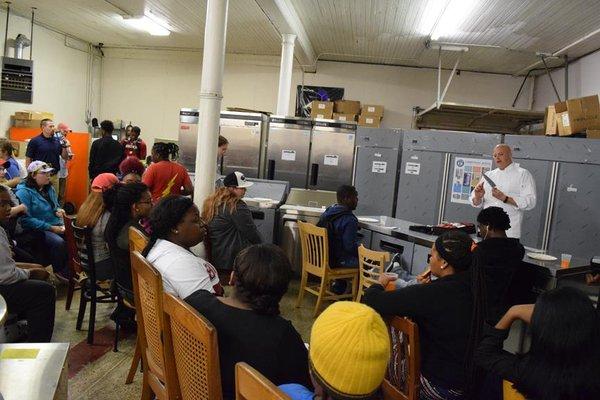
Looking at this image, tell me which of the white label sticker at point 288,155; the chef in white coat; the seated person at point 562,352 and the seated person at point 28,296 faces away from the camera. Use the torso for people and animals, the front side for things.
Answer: the seated person at point 562,352

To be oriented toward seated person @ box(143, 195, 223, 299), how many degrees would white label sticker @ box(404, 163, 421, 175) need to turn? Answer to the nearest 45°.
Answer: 0° — it already faces them

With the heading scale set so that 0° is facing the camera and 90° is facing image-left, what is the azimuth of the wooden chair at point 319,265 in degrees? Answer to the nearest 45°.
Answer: approximately 225°

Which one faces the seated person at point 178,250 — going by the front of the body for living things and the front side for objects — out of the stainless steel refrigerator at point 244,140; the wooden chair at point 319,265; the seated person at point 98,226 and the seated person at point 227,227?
the stainless steel refrigerator

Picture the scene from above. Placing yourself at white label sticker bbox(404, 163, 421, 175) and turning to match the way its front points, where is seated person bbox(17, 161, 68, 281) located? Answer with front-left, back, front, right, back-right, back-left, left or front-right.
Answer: front-right

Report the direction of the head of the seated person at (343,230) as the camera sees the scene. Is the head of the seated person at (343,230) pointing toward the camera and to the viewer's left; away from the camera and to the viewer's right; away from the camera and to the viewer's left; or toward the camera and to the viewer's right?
away from the camera and to the viewer's right

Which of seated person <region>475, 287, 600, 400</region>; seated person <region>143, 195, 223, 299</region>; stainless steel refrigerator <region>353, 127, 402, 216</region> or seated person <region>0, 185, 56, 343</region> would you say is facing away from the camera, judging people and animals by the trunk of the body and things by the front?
seated person <region>475, 287, 600, 400</region>

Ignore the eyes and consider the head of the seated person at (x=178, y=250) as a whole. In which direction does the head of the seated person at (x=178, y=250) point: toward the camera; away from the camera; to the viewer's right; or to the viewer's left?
to the viewer's right

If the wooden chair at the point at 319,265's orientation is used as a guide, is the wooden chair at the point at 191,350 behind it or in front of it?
behind

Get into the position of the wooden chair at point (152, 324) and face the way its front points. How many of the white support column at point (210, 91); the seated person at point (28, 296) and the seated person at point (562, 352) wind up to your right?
1

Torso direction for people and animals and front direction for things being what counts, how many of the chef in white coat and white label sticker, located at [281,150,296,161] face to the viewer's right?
0

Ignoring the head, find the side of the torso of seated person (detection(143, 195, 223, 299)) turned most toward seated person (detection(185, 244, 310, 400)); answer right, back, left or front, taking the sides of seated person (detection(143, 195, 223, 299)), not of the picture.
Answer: right

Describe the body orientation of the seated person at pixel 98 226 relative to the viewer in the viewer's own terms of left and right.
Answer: facing away from the viewer and to the right of the viewer

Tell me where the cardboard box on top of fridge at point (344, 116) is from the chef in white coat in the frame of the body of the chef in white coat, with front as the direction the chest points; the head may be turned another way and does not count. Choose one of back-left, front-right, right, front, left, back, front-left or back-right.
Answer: right

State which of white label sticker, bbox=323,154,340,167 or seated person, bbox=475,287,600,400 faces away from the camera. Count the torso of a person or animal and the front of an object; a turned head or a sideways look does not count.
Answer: the seated person
